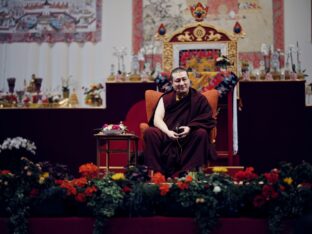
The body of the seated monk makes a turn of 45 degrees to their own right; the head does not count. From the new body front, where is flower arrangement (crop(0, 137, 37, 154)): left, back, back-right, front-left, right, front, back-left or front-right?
right

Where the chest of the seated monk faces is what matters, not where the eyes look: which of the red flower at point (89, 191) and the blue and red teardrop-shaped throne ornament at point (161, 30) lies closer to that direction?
the red flower

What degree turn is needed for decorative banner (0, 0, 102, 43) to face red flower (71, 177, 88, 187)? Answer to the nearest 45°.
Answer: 0° — it already faces it

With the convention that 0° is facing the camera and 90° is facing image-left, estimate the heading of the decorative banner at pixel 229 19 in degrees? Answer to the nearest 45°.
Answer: approximately 0°

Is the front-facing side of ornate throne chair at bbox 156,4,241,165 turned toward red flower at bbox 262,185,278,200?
yes

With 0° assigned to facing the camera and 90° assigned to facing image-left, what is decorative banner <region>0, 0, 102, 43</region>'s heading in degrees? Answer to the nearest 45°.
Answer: approximately 0°

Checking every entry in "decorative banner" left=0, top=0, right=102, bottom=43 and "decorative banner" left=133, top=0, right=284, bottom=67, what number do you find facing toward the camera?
2

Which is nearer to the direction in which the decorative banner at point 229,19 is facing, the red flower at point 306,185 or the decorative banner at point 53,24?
the red flower
